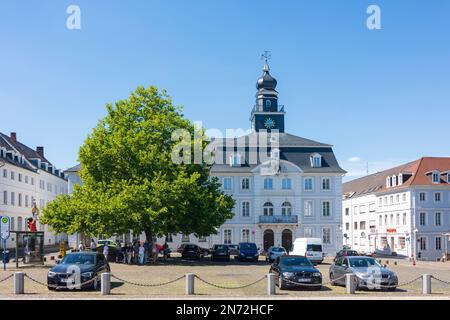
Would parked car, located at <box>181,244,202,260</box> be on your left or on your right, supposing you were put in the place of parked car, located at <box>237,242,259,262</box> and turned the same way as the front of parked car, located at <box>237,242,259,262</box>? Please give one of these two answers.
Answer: on your right

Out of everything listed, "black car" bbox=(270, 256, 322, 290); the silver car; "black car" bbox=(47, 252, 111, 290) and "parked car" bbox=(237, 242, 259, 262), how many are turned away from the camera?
0

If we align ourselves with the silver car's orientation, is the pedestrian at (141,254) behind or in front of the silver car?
behind

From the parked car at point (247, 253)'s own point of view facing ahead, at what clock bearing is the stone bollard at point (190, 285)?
The stone bollard is roughly at 12 o'clock from the parked car.

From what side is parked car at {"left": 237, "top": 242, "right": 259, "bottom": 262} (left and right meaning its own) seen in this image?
front

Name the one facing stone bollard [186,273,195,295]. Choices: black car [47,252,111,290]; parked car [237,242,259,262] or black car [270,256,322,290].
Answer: the parked car

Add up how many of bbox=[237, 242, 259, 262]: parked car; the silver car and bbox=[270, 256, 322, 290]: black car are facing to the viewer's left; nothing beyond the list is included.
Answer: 0

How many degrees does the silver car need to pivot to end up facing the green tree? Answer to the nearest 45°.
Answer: approximately 180°

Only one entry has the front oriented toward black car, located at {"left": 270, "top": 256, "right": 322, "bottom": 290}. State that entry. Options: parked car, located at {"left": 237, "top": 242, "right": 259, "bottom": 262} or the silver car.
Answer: the parked car

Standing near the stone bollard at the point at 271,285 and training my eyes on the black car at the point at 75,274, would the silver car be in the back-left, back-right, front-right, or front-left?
back-right

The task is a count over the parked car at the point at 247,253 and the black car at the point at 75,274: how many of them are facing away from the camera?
0

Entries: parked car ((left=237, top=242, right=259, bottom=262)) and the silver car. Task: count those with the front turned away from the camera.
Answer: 0

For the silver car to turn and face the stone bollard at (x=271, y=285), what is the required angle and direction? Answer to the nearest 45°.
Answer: approximately 90° to its right

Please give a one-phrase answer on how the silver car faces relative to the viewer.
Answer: facing the viewer and to the right of the viewer

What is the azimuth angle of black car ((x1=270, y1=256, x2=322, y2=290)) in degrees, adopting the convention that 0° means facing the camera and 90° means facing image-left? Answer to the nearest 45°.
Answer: approximately 315°
